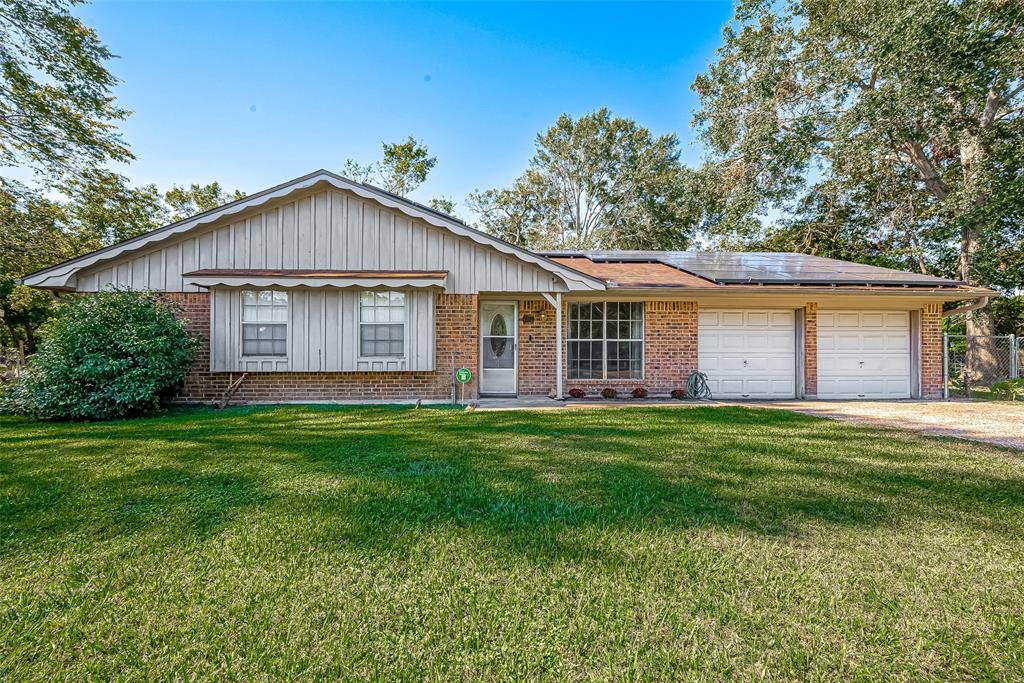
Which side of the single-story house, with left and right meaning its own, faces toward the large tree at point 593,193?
back

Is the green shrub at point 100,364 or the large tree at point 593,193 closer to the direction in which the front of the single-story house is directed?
the green shrub

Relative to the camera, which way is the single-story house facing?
toward the camera

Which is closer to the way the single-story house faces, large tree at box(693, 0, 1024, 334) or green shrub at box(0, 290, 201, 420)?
the green shrub

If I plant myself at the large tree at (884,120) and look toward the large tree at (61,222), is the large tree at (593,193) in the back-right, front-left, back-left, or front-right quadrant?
front-right

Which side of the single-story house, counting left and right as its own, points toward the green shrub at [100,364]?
right
